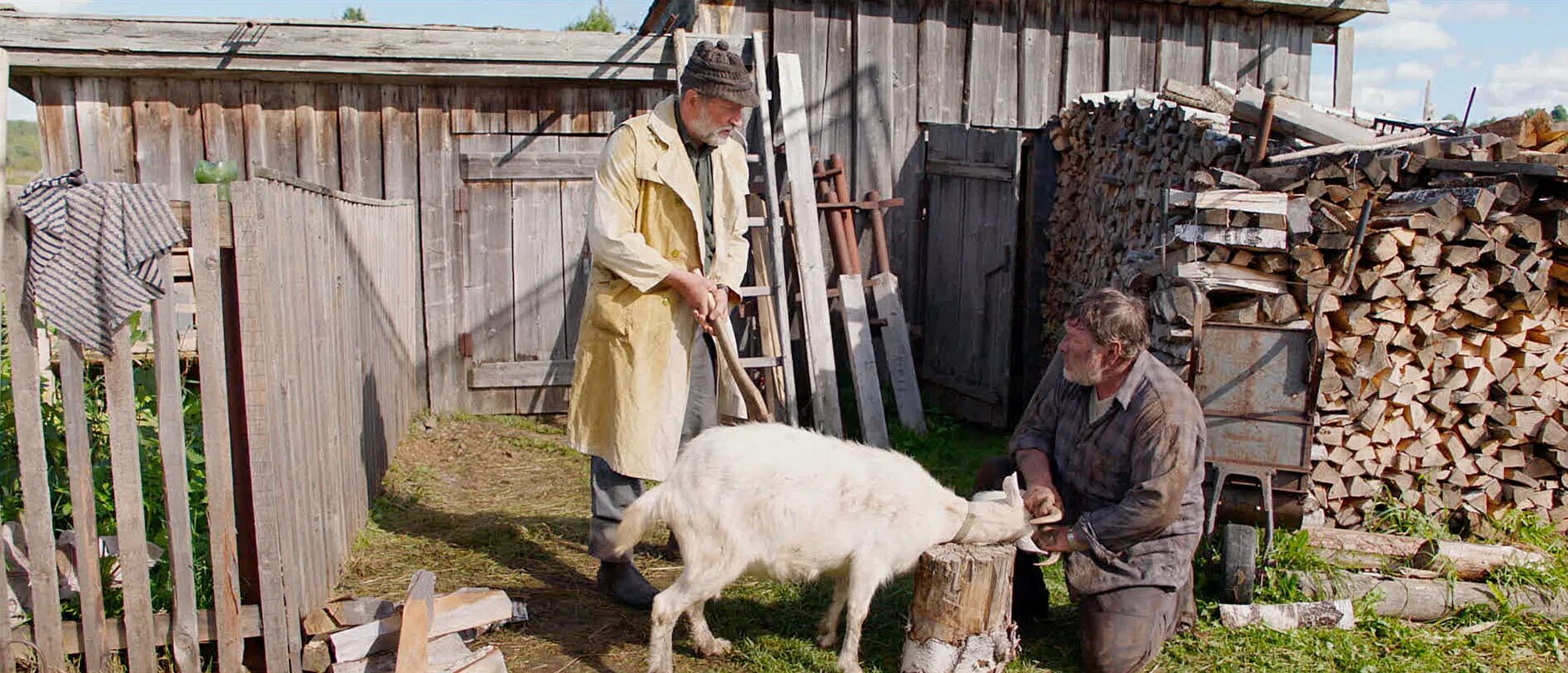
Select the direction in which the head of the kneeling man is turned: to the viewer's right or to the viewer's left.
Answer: to the viewer's left

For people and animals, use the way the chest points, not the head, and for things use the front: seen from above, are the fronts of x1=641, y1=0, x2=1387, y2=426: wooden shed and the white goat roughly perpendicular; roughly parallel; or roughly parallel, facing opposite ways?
roughly perpendicular

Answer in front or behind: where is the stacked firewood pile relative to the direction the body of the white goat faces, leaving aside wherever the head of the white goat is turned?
in front

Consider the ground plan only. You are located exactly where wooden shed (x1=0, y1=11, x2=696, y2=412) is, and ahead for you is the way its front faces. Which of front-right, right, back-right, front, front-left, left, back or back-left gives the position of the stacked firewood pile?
front-left

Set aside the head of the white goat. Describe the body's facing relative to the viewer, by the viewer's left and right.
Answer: facing to the right of the viewer

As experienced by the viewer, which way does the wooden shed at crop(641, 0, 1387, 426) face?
facing the viewer

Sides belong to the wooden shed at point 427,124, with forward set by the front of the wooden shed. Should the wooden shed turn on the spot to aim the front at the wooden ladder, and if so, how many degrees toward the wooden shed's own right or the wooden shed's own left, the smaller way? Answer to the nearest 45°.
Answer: approximately 45° to the wooden shed's own left

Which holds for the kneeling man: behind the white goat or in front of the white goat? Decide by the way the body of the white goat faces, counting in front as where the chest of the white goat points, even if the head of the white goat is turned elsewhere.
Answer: in front

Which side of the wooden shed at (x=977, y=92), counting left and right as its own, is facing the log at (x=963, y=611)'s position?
front

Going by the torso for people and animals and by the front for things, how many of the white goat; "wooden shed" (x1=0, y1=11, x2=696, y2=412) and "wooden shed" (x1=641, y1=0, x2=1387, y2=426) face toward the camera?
2

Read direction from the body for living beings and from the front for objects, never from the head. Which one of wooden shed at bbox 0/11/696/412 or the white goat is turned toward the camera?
the wooden shed

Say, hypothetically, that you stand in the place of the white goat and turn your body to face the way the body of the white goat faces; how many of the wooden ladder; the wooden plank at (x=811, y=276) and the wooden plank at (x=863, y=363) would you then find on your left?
3

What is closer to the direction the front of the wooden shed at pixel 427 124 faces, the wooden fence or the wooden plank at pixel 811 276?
the wooden fence

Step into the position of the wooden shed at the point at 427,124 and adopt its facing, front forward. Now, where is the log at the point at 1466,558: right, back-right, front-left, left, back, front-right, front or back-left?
front-left

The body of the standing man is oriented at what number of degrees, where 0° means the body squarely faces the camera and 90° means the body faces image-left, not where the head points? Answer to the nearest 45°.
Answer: approximately 315°

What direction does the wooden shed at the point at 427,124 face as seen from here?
toward the camera
